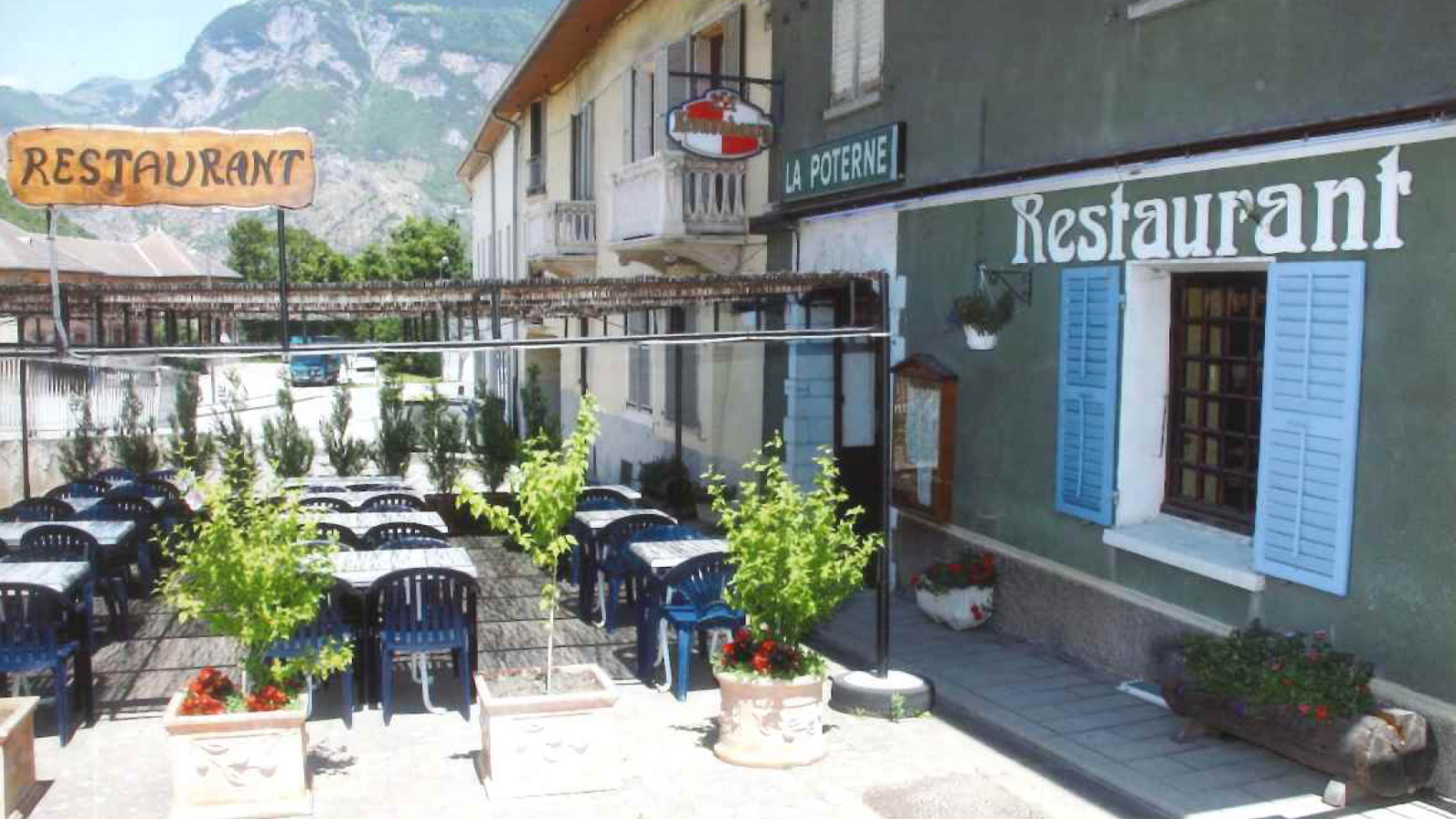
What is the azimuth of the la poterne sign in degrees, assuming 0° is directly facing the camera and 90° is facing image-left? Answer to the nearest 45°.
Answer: approximately 45°

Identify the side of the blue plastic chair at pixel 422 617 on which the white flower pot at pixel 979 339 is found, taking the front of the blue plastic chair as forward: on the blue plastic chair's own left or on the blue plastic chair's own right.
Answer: on the blue plastic chair's own right

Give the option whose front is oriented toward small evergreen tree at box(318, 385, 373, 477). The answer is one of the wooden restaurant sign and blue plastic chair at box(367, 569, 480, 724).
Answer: the blue plastic chair

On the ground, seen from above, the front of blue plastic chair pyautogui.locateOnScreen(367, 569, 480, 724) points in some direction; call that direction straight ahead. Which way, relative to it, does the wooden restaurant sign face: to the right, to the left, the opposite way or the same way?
the opposite way

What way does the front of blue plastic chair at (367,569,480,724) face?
away from the camera

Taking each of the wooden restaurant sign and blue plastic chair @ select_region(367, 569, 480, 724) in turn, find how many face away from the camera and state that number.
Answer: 1

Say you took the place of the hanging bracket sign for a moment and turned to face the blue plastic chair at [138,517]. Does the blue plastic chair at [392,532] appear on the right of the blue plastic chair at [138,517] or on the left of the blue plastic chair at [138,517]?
left

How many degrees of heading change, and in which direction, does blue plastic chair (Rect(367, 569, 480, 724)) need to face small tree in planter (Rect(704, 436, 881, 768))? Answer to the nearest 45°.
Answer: approximately 135° to its right
